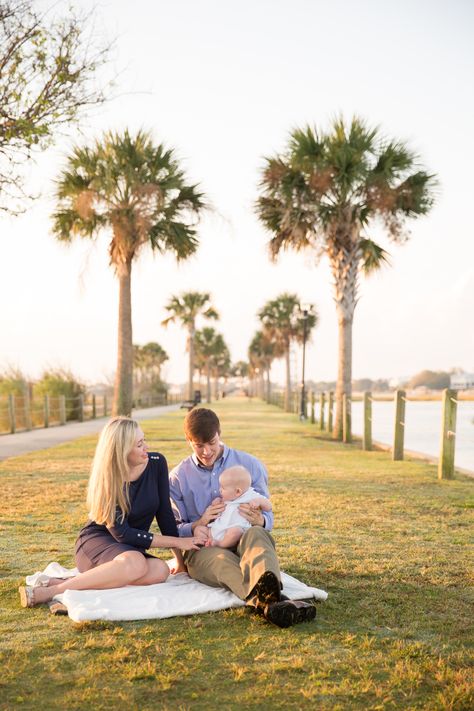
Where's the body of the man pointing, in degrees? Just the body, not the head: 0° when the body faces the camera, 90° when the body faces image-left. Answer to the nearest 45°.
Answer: approximately 0°

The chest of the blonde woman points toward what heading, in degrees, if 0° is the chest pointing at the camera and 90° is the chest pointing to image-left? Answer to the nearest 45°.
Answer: approximately 315°

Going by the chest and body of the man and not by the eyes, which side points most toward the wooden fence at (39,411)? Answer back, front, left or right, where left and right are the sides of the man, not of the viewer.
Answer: back

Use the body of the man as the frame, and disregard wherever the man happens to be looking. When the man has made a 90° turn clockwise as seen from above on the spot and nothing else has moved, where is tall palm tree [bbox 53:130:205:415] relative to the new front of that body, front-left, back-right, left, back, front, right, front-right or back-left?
right

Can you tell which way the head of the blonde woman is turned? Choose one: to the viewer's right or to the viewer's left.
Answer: to the viewer's right

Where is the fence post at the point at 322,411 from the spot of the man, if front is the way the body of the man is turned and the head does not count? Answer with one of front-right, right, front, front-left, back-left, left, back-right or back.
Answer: back

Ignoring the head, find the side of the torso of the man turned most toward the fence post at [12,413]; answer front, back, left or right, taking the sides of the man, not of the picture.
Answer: back

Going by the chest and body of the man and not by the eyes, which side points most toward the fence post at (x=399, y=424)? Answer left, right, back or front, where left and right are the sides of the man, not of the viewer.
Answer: back

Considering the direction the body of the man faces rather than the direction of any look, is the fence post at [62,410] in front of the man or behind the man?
behind

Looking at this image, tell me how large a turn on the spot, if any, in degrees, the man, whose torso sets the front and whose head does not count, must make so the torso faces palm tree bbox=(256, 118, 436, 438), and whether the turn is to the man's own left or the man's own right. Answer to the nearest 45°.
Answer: approximately 180°
